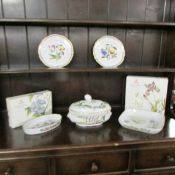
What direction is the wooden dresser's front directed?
toward the camera

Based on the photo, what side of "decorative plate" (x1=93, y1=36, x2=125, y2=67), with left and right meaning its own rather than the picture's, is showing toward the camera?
front
